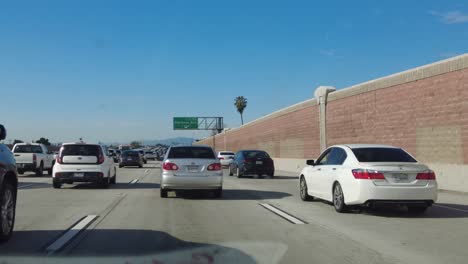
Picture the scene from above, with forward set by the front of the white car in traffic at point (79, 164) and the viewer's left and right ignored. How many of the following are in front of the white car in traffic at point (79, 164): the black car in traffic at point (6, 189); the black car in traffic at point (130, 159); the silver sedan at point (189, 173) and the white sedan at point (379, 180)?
1

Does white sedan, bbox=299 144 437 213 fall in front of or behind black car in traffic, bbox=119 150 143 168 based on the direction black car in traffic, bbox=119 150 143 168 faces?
behind

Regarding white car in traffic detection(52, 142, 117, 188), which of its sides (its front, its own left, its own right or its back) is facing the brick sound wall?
right

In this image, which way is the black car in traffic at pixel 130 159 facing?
away from the camera

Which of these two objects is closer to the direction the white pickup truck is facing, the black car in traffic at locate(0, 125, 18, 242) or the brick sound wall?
the brick sound wall

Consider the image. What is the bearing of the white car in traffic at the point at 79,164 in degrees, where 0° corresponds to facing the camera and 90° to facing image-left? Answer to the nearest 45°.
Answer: approximately 180°

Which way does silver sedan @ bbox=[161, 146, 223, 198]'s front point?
away from the camera

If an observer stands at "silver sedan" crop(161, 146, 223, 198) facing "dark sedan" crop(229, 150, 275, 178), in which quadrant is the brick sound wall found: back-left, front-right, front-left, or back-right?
front-right

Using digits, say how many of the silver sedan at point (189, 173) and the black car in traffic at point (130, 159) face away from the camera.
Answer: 2
